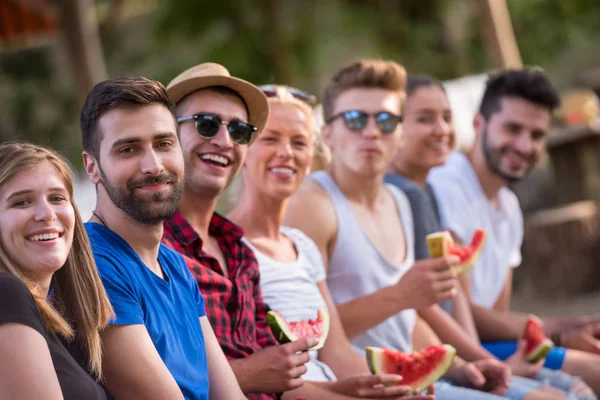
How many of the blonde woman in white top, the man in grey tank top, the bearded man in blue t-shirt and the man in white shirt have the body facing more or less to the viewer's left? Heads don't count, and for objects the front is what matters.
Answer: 0

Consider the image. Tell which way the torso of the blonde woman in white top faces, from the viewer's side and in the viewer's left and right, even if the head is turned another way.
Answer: facing the viewer and to the right of the viewer

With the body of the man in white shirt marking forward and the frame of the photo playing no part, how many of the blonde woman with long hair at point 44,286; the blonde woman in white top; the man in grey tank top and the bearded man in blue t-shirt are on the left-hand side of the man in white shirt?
0

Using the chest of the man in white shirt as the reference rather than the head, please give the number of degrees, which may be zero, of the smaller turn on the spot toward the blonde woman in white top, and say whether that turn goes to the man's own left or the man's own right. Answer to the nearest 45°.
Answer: approximately 90° to the man's own right

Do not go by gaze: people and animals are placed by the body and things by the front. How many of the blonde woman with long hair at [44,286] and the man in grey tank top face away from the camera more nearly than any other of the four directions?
0

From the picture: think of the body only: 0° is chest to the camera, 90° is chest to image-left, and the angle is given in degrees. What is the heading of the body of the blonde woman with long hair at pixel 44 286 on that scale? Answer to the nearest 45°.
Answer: approximately 315°

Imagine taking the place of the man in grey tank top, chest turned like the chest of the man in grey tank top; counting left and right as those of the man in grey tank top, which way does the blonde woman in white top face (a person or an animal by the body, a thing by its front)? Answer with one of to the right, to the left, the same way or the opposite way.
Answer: the same way

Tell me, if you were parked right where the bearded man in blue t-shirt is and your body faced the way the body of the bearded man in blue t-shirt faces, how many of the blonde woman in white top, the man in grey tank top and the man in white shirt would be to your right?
0

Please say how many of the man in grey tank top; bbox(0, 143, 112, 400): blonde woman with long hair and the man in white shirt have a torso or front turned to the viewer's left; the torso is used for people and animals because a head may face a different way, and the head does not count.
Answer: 0

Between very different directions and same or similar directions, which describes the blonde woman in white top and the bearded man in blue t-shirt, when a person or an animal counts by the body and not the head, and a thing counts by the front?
same or similar directions

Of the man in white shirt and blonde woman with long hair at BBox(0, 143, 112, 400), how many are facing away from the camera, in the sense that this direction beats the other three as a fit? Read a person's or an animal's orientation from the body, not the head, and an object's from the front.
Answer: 0

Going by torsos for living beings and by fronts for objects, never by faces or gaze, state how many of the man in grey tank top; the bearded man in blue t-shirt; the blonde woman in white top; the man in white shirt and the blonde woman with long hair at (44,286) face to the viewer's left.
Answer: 0

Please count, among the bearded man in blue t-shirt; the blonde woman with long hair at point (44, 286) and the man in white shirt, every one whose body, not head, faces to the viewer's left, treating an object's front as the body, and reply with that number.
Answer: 0

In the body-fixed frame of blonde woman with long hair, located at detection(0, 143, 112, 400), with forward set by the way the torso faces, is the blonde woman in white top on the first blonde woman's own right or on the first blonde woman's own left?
on the first blonde woman's own left

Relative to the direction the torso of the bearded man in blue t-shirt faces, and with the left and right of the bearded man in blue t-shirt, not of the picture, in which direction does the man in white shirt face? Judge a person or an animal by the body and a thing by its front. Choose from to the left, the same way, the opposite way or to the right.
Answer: the same way

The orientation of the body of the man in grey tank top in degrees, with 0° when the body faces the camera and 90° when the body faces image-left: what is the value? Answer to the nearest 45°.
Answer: approximately 315°

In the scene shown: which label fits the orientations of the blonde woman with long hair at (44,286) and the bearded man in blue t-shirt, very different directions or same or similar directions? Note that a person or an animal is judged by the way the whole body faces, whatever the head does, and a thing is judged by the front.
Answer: same or similar directions

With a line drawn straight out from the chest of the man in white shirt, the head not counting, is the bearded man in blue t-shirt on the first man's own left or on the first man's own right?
on the first man's own right

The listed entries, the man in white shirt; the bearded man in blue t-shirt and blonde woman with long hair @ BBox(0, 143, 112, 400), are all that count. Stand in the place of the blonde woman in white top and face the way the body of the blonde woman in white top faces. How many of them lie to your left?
1

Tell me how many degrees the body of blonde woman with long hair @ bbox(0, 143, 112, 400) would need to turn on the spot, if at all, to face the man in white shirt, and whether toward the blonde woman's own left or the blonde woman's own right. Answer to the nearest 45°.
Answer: approximately 90° to the blonde woman's own left

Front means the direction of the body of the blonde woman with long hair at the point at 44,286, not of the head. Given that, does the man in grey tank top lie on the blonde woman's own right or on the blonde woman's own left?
on the blonde woman's own left

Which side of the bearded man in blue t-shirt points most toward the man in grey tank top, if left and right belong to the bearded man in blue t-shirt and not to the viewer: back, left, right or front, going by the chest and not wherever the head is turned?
left
